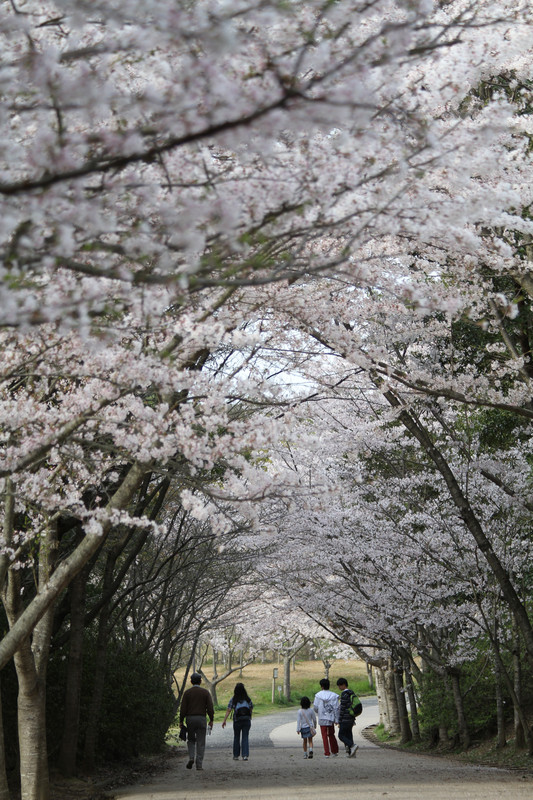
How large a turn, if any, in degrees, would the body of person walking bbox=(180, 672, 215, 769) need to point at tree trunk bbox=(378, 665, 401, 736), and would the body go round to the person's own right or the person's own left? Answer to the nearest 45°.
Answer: approximately 45° to the person's own right

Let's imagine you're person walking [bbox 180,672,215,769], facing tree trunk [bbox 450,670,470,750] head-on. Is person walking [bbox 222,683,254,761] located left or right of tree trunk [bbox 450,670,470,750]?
left

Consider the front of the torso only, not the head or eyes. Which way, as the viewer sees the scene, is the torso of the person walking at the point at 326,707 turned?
away from the camera

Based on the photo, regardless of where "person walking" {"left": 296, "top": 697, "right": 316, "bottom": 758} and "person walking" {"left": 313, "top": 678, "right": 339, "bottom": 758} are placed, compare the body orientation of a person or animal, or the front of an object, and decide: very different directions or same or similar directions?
same or similar directions

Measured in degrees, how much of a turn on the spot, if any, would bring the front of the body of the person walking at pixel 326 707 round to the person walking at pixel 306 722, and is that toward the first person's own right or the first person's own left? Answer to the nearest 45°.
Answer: approximately 45° to the first person's own left

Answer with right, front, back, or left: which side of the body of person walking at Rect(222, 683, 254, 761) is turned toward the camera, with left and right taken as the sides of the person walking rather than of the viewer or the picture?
back

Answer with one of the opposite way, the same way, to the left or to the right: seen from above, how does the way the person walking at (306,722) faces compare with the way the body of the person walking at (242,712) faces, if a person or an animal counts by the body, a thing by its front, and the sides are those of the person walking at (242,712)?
the same way

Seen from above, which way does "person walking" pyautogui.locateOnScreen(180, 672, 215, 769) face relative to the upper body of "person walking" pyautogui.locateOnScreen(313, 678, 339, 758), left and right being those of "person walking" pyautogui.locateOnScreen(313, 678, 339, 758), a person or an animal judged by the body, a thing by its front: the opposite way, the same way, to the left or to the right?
the same way

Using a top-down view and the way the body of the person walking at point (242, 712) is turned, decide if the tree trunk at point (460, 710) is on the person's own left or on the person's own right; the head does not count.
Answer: on the person's own right

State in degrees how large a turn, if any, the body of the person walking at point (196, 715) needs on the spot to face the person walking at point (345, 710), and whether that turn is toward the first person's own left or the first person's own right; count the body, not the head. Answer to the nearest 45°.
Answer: approximately 45° to the first person's own right

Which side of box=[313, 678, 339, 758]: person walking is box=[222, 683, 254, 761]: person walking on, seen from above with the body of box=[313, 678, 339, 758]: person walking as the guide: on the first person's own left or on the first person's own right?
on the first person's own left

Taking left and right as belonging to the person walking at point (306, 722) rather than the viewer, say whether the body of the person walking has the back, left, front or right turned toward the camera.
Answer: back

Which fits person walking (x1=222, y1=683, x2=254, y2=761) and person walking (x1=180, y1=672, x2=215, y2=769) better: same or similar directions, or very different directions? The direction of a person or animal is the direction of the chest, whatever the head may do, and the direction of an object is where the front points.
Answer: same or similar directions

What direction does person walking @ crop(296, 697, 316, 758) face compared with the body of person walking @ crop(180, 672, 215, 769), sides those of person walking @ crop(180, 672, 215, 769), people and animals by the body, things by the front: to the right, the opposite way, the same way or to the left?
the same way

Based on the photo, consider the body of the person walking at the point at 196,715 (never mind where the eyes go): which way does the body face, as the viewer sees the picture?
away from the camera

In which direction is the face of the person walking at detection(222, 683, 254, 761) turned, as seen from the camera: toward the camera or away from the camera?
away from the camera

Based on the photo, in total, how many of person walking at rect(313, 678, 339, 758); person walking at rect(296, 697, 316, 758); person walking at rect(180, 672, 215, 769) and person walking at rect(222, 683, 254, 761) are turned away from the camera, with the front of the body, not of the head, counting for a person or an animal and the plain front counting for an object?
4
